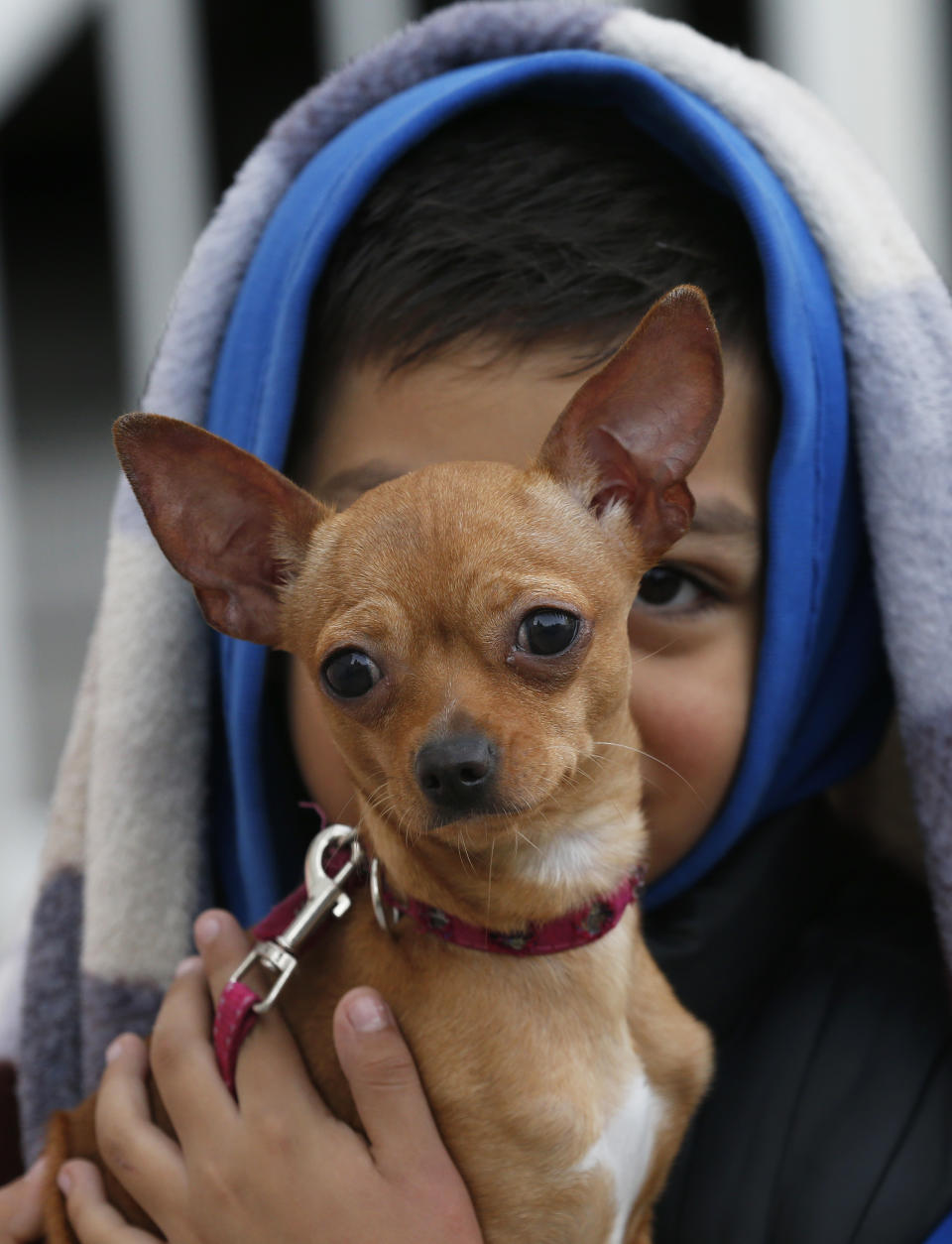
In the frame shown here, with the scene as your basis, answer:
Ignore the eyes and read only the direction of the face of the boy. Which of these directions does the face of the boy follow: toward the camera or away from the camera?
toward the camera

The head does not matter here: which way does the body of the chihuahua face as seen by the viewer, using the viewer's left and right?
facing the viewer and to the right of the viewer

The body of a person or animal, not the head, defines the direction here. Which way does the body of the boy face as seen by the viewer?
toward the camera
